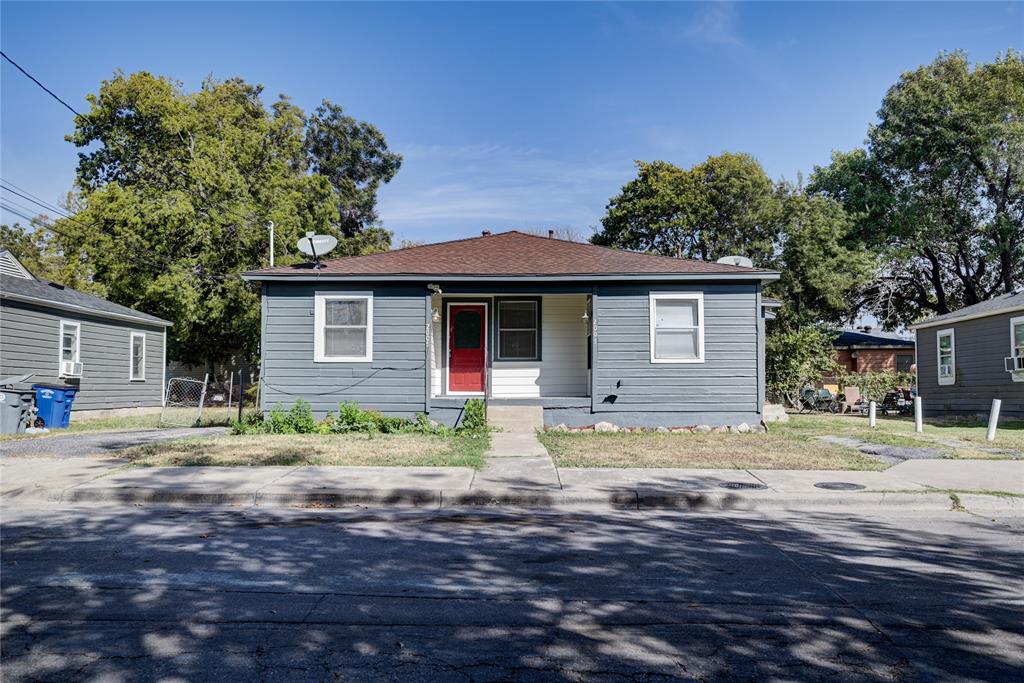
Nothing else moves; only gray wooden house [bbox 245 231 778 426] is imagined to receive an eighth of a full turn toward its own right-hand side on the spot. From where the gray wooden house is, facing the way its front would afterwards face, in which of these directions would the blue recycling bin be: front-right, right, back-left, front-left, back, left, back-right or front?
front-right

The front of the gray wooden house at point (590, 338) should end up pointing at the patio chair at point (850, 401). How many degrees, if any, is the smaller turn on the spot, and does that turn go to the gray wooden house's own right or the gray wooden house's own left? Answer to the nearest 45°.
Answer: approximately 135° to the gray wooden house's own left

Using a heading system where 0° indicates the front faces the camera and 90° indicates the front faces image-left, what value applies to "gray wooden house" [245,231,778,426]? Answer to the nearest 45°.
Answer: approximately 0°

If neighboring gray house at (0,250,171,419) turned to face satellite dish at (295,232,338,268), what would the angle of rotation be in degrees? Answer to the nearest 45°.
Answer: approximately 90° to its left

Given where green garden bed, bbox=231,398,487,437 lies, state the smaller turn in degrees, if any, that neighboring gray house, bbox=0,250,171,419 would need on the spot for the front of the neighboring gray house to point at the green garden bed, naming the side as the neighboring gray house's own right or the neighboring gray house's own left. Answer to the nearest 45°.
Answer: approximately 90° to the neighboring gray house's own left

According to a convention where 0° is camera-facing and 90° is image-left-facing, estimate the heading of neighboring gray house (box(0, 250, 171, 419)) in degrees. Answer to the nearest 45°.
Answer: approximately 45°

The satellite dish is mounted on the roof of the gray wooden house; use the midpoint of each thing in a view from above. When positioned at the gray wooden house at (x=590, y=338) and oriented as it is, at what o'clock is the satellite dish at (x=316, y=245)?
The satellite dish is roughly at 3 o'clock from the gray wooden house.

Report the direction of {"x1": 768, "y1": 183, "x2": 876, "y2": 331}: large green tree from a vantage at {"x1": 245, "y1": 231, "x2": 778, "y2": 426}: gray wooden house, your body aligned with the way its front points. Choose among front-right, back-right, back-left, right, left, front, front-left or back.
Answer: back-left
